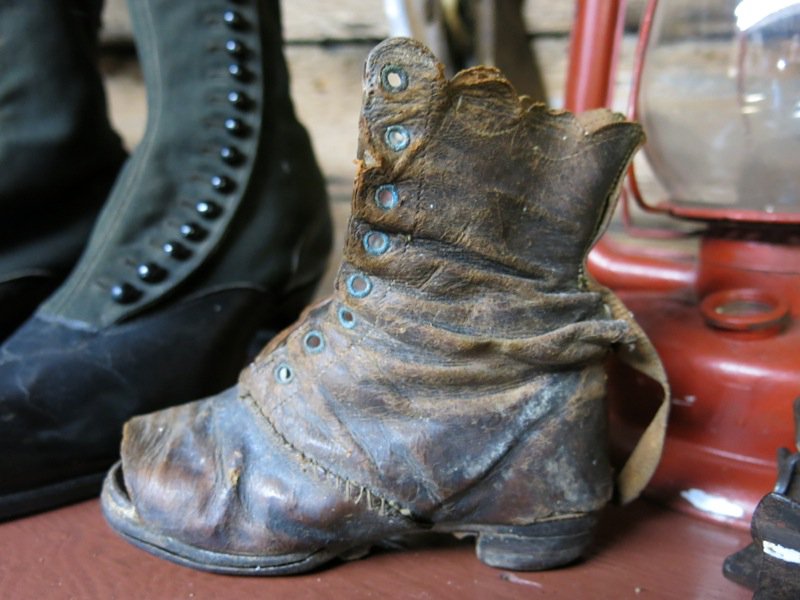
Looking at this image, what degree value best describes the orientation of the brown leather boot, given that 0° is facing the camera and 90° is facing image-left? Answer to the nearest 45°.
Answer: approximately 90°

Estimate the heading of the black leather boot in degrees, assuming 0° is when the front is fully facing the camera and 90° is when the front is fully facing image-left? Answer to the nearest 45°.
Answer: approximately 90°

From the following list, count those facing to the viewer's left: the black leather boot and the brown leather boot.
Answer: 2
